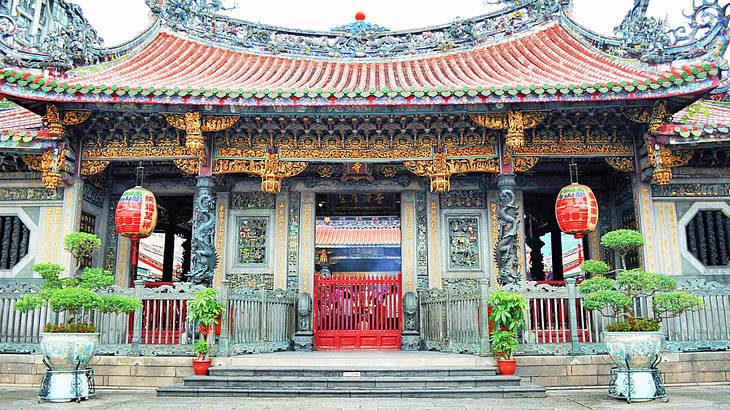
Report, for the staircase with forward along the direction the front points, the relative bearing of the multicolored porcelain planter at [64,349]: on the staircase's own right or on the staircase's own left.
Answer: on the staircase's own right

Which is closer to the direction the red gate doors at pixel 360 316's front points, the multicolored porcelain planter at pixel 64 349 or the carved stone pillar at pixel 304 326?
the multicolored porcelain planter

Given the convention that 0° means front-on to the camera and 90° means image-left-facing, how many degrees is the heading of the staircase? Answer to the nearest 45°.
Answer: approximately 0°

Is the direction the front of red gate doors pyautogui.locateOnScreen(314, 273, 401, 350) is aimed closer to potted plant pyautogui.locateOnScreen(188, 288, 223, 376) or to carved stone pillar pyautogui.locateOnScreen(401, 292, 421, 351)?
the potted plant

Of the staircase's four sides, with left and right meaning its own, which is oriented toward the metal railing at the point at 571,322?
left

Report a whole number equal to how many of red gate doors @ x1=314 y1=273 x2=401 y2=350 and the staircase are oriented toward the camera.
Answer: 2

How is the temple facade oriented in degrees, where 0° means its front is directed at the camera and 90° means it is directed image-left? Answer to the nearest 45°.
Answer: approximately 0°
